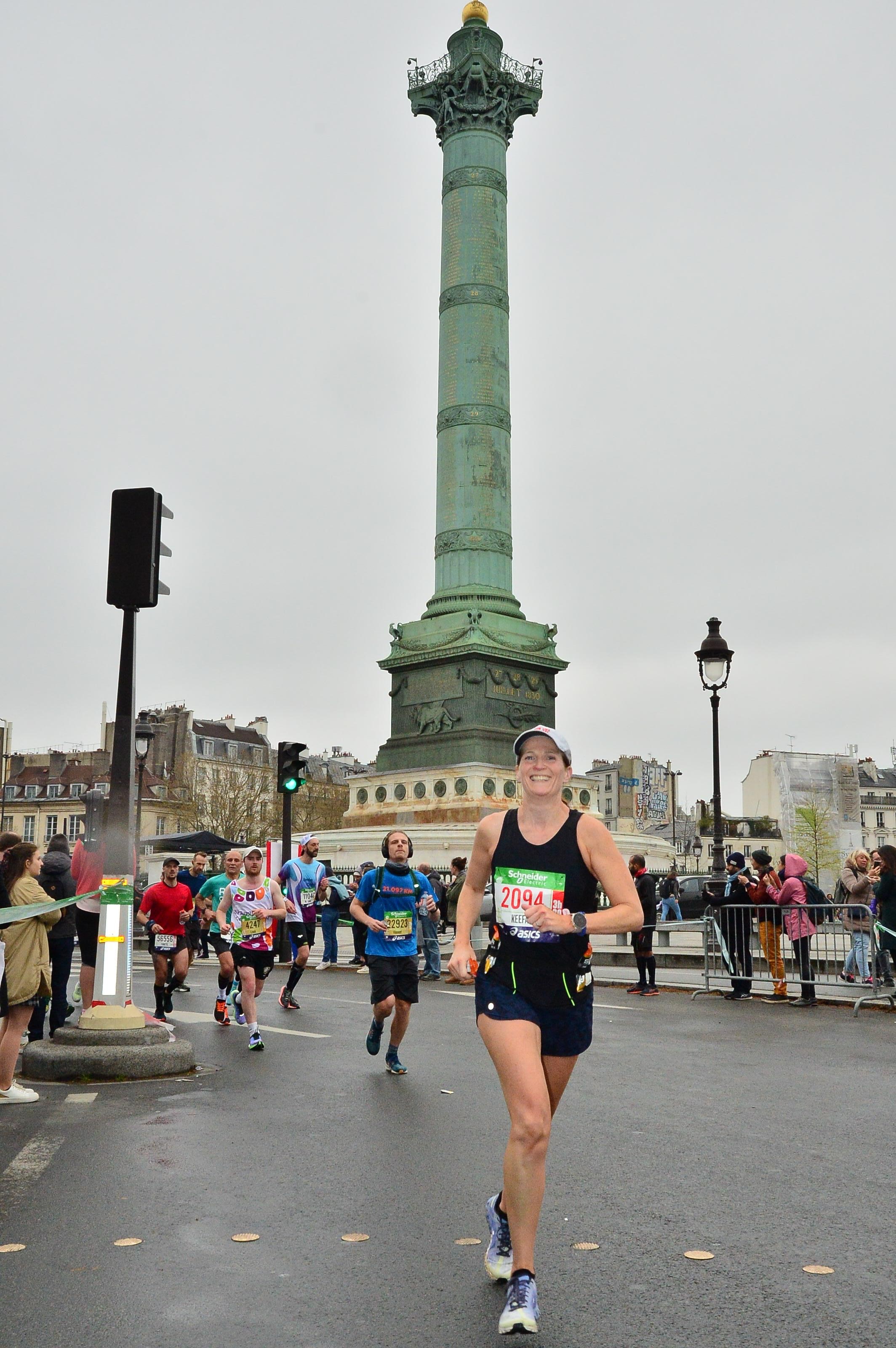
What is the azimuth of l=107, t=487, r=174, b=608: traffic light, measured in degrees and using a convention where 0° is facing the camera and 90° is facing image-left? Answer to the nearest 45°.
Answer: approximately 225°

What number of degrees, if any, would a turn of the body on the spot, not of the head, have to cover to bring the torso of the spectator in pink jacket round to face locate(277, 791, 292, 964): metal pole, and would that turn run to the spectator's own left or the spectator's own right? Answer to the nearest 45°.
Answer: approximately 45° to the spectator's own right

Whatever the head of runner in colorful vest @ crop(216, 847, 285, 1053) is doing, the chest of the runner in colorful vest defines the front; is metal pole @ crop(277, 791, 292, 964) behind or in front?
behind

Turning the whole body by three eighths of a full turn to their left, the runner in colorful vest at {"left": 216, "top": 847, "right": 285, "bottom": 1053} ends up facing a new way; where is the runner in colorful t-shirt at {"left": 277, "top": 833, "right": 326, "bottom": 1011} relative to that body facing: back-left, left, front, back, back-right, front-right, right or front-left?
front-left

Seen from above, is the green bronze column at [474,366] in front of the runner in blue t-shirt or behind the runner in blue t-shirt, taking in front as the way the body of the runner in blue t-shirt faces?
behind

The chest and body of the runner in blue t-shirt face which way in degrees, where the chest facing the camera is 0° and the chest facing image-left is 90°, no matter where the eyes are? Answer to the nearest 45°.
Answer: approximately 0°

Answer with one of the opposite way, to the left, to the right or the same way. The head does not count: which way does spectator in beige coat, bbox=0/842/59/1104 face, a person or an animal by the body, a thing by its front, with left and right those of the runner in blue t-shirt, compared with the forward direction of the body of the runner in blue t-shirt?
to the left

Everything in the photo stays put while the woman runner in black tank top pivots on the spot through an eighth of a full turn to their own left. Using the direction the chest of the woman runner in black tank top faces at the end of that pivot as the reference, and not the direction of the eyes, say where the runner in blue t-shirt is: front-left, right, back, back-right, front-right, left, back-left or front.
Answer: back-left

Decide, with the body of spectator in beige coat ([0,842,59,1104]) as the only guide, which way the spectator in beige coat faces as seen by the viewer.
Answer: to the viewer's right

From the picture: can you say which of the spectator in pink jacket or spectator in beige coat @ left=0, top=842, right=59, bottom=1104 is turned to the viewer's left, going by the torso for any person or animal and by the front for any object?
the spectator in pink jacket

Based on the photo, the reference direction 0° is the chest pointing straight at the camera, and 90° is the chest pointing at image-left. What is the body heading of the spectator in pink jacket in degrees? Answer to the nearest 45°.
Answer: approximately 90°
